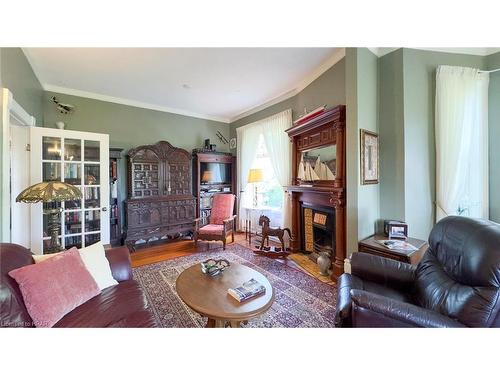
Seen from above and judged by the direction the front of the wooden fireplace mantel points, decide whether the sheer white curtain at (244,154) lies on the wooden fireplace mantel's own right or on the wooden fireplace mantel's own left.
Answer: on the wooden fireplace mantel's own right

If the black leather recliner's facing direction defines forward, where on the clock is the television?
The television is roughly at 1 o'clock from the black leather recliner.

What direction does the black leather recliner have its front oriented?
to the viewer's left

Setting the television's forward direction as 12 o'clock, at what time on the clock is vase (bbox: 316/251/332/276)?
The vase is roughly at 11 o'clock from the television.

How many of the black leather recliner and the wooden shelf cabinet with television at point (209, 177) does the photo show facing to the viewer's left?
1

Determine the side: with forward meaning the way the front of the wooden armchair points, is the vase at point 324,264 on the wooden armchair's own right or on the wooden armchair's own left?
on the wooden armchair's own left

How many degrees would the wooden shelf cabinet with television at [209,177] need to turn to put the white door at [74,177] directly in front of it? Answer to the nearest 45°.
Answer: approximately 45° to its right

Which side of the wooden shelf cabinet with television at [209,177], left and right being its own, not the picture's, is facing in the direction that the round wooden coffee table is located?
front

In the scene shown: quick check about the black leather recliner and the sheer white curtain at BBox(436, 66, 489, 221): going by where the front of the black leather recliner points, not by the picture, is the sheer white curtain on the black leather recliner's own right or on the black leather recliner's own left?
on the black leather recliner's own right

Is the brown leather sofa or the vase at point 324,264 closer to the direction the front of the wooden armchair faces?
the brown leather sofa

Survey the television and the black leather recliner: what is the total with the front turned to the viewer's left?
1

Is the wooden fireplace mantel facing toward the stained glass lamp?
yes
